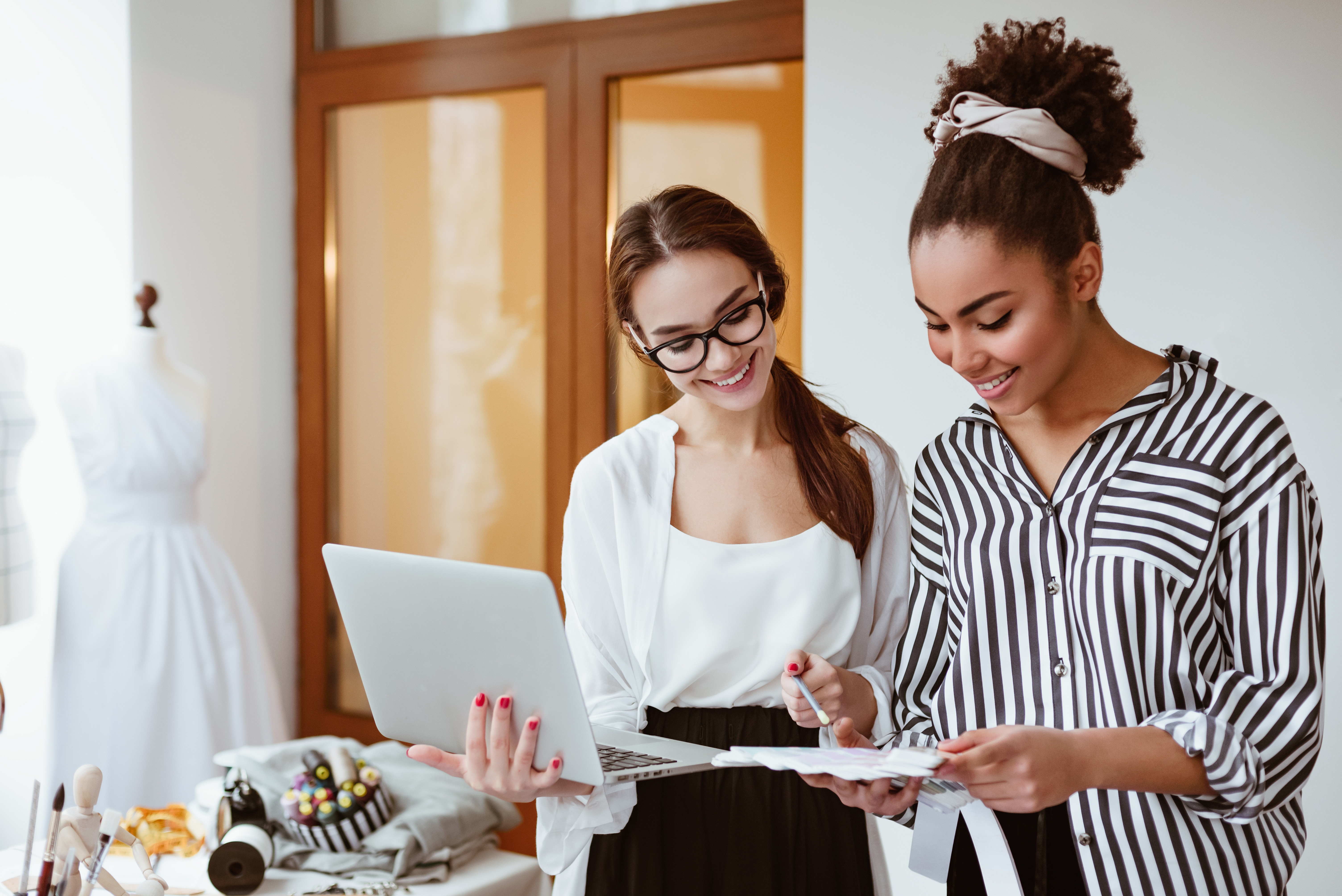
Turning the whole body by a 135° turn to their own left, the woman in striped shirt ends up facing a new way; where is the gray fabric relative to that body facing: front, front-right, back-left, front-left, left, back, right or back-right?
back-left

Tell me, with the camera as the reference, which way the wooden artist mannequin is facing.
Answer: facing the viewer and to the right of the viewer

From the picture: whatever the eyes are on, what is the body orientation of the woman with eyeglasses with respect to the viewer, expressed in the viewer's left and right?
facing the viewer

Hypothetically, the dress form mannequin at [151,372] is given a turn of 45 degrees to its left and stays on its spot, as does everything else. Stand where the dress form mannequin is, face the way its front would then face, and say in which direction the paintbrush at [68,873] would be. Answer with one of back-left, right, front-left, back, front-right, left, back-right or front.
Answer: front-right

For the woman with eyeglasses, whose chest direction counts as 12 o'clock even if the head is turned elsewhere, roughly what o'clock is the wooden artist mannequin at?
The wooden artist mannequin is roughly at 3 o'clock from the woman with eyeglasses.

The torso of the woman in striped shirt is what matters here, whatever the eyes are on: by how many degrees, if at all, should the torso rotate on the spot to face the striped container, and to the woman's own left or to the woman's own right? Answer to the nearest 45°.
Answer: approximately 90° to the woman's own right

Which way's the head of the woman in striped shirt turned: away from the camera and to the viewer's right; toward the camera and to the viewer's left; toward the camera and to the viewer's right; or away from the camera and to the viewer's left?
toward the camera and to the viewer's left

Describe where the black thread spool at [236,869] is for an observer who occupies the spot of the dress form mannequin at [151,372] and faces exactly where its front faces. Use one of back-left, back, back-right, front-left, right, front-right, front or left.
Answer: front

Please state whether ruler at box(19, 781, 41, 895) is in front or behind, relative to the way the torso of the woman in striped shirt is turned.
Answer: in front

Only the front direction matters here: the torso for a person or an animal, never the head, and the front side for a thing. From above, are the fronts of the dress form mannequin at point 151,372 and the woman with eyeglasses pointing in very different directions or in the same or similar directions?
same or similar directions

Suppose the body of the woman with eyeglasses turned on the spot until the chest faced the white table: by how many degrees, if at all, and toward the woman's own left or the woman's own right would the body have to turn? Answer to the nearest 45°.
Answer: approximately 135° to the woman's own right

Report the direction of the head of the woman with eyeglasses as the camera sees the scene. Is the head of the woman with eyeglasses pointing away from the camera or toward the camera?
toward the camera

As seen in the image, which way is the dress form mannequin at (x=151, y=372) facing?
toward the camera

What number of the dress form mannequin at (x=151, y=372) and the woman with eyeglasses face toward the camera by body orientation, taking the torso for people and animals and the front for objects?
2
